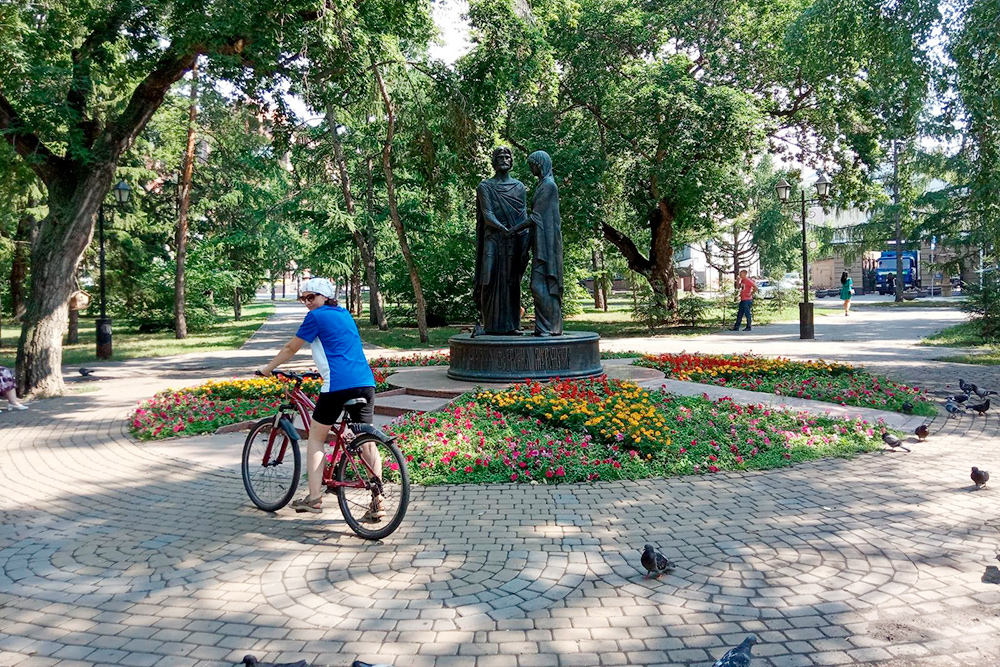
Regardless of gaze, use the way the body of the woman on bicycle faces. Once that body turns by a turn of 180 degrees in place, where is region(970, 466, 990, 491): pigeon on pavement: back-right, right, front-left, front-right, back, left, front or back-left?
front-left

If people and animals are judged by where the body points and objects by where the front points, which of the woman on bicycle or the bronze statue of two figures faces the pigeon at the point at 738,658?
the bronze statue of two figures

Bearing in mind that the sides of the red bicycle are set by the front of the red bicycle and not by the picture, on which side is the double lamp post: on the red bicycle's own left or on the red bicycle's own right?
on the red bicycle's own right

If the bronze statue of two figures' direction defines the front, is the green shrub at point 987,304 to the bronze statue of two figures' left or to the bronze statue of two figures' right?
on its left

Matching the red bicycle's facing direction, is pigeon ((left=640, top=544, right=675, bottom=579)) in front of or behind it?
behind

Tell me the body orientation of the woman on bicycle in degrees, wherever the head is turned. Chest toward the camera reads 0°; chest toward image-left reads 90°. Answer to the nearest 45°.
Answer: approximately 135°

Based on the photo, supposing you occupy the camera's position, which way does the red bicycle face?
facing away from the viewer and to the left of the viewer

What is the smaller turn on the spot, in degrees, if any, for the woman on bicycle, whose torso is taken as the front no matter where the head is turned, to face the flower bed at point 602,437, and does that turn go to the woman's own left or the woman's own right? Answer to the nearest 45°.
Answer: approximately 90° to the woman's own right

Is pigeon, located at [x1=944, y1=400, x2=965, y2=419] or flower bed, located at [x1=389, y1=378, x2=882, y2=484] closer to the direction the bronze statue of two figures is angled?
the flower bed

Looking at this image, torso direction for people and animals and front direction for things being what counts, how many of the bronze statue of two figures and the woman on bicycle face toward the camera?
1

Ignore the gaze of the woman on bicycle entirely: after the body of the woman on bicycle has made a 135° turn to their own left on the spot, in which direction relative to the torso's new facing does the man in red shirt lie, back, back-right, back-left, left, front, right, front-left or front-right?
back-left

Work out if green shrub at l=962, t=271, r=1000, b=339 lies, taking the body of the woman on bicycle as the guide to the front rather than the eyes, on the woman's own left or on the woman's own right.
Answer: on the woman's own right

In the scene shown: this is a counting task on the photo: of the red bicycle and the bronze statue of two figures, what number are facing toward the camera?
1

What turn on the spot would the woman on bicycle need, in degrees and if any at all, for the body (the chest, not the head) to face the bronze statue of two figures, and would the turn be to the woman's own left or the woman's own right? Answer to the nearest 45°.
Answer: approximately 90° to the woman's own right

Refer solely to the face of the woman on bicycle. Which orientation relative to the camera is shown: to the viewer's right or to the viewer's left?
to the viewer's left

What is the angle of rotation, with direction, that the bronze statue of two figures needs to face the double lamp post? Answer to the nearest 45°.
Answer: approximately 135° to its left
